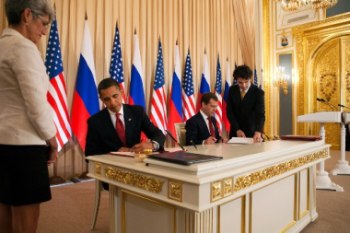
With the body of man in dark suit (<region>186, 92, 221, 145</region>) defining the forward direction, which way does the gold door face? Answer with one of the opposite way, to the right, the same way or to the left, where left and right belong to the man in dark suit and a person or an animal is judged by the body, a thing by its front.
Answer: to the right

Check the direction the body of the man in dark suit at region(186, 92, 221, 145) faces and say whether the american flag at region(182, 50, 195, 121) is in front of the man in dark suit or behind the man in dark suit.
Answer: behind

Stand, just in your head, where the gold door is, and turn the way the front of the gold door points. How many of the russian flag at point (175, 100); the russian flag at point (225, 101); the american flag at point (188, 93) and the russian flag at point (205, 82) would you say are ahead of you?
4

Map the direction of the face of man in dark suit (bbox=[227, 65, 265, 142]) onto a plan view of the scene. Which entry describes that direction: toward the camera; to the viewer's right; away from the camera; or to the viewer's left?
toward the camera

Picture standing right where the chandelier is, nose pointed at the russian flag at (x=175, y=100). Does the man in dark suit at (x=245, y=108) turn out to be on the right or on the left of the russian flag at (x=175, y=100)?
left

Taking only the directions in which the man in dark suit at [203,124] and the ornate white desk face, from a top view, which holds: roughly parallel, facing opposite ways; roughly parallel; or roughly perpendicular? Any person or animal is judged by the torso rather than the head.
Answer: roughly parallel

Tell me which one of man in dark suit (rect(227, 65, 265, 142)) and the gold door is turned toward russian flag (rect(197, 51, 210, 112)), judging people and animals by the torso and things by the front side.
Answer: the gold door

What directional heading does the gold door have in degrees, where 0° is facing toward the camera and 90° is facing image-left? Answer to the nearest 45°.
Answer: approximately 45°

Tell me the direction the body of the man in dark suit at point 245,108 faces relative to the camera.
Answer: toward the camera

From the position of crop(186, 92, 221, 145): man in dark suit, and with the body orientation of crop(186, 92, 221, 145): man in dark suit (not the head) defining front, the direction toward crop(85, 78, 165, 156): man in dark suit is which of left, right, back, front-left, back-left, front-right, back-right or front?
right

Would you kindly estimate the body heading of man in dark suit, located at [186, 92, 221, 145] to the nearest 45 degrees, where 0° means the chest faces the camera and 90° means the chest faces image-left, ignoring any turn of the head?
approximately 315°

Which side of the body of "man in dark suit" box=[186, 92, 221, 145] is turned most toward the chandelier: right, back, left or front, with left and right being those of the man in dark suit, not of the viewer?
left

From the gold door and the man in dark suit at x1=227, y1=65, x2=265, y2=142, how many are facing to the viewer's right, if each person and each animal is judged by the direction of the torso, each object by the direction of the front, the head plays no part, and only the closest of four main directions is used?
0

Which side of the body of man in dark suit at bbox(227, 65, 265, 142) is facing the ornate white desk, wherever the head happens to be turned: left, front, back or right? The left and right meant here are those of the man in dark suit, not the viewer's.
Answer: front

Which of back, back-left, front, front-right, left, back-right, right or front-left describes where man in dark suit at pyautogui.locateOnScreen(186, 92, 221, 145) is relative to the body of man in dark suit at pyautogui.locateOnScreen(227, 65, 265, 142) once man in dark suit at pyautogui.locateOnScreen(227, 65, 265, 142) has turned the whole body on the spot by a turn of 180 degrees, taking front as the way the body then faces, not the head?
back-left

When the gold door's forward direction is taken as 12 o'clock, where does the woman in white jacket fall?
The woman in white jacket is roughly at 11 o'clock from the gold door.

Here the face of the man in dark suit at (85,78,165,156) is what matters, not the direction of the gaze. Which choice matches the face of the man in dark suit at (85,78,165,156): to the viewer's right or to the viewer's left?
to the viewer's right

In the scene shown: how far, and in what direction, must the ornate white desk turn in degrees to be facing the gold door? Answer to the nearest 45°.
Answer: approximately 90° to its left

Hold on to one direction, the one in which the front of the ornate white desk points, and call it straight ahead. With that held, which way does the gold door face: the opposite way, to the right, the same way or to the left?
to the right
